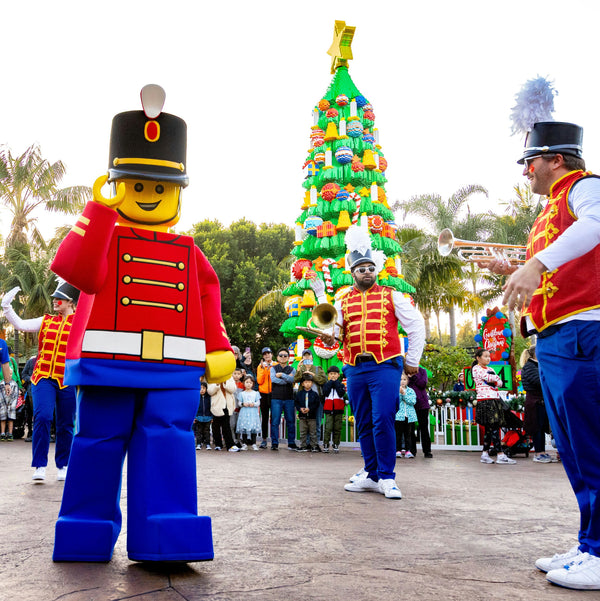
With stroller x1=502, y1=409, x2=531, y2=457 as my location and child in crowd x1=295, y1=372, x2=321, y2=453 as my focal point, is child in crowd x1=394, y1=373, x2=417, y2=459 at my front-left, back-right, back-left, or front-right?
front-left

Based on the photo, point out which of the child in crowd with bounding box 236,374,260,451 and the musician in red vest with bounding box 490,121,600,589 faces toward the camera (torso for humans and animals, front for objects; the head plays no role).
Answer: the child in crowd

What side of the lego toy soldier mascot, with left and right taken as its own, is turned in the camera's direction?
front

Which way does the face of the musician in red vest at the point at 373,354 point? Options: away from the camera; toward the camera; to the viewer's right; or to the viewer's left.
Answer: toward the camera

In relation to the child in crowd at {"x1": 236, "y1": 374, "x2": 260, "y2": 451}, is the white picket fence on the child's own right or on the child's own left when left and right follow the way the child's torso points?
on the child's own left

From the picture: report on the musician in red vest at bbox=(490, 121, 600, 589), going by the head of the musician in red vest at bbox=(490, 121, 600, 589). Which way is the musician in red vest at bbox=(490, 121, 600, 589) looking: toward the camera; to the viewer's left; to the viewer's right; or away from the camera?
to the viewer's left

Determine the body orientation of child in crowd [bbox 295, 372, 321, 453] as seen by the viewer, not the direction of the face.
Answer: toward the camera

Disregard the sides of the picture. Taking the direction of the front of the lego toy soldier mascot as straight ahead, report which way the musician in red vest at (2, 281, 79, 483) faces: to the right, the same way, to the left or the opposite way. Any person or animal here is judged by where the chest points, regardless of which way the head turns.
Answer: the same way

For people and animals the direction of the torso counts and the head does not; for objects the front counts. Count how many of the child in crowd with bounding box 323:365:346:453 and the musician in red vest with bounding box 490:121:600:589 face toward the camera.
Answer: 1

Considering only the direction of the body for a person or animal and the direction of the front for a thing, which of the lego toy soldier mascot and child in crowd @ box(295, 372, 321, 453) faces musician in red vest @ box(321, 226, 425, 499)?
the child in crowd

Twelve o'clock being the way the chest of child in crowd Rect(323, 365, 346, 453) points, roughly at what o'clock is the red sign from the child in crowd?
The red sign is roughly at 8 o'clock from the child in crowd.

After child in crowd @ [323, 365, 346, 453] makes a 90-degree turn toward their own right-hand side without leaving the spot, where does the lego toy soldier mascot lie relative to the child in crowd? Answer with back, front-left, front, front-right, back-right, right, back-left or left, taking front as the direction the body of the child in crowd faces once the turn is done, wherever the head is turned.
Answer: left

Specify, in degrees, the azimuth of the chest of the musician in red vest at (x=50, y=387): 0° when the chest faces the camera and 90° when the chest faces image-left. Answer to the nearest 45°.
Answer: approximately 0°

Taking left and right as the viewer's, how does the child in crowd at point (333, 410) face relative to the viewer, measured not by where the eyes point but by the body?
facing the viewer

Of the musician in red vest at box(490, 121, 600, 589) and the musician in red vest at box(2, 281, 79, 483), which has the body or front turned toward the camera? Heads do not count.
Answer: the musician in red vest at box(2, 281, 79, 483)

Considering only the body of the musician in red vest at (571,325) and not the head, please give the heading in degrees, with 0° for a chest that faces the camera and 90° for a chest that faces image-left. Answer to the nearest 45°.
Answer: approximately 90°

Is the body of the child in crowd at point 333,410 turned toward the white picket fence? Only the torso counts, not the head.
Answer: no

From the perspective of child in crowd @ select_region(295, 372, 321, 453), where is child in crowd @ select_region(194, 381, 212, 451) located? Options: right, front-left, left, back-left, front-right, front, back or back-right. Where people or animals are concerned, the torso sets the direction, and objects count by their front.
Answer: right

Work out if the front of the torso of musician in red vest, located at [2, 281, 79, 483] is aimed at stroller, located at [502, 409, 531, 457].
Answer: no

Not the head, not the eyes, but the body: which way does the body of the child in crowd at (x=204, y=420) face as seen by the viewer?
toward the camera
